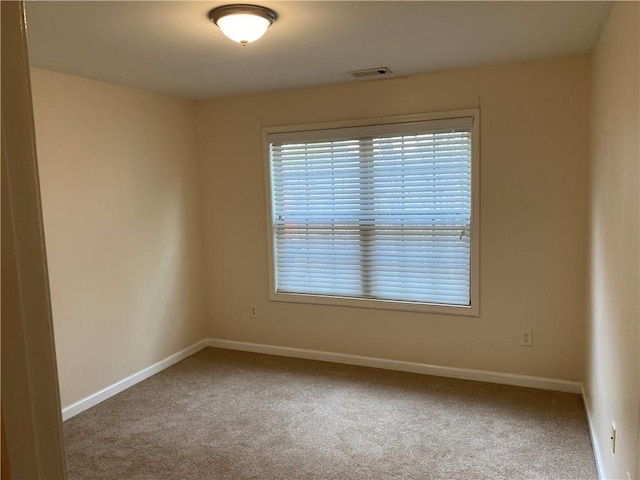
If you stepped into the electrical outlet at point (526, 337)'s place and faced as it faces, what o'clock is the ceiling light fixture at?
The ceiling light fixture is roughly at 1 o'clock from the electrical outlet.

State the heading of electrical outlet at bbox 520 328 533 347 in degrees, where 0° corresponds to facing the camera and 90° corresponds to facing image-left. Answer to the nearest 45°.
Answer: approximately 0°

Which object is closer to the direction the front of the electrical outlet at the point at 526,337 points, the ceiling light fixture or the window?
the ceiling light fixture

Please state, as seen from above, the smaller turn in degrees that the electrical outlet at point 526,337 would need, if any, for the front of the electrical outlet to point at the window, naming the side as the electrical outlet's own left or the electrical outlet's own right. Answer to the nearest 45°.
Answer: approximately 90° to the electrical outlet's own right
